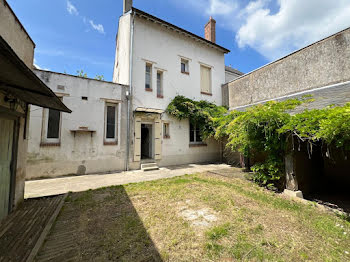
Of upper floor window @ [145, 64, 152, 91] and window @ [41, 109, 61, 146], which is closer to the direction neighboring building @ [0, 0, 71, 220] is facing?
the upper floor window

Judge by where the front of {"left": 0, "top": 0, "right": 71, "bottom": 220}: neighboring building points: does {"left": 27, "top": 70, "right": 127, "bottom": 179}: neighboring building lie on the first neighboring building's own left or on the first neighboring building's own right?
on the first neighboring building's own left

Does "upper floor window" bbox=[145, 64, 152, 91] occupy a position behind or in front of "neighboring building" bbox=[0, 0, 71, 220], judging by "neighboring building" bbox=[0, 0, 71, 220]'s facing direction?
in front

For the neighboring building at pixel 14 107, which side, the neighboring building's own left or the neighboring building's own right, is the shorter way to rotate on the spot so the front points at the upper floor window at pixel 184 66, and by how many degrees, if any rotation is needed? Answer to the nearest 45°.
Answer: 0° — it already faces it

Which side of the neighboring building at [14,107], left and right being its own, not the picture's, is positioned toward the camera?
right

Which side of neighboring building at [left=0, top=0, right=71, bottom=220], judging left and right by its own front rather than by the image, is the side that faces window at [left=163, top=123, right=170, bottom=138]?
front

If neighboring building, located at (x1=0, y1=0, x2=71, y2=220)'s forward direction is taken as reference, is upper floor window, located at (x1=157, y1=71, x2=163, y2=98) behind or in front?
in front

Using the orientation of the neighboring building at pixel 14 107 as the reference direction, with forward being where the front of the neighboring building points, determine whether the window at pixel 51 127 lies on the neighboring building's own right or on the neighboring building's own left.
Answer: on the neighboring building's own left
